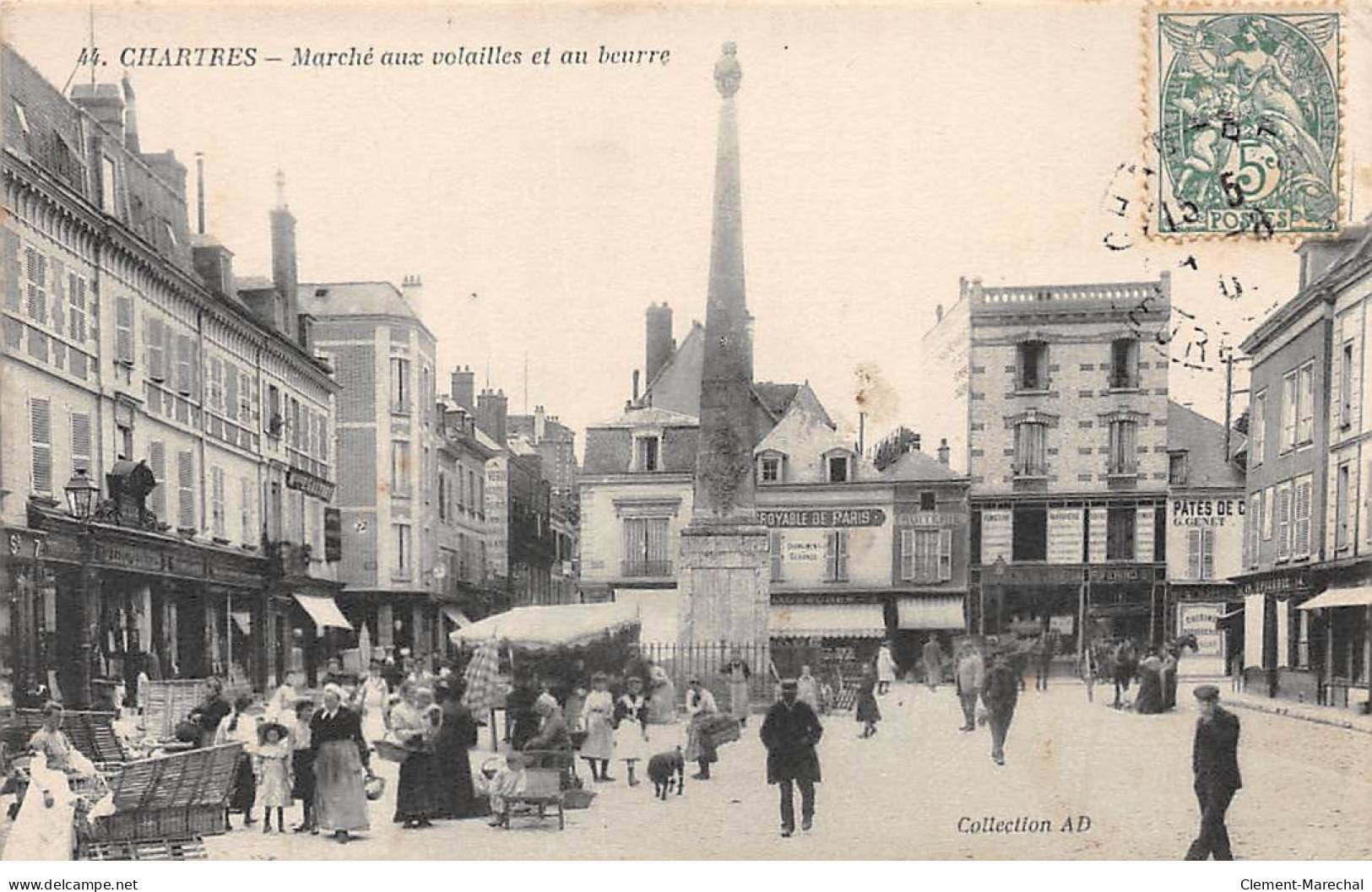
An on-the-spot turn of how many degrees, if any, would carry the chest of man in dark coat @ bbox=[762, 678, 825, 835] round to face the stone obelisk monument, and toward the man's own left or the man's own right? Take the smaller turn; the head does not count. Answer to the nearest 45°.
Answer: approximately 180°

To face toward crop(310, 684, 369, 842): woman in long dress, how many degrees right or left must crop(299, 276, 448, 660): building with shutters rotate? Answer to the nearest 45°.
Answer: approximately 45° to its right

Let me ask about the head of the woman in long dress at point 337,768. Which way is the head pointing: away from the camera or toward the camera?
toward the camera

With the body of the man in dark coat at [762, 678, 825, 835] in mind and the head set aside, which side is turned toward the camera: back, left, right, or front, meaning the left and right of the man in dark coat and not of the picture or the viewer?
front

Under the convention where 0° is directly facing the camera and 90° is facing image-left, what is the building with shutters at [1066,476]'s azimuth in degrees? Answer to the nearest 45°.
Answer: approximately 0°
